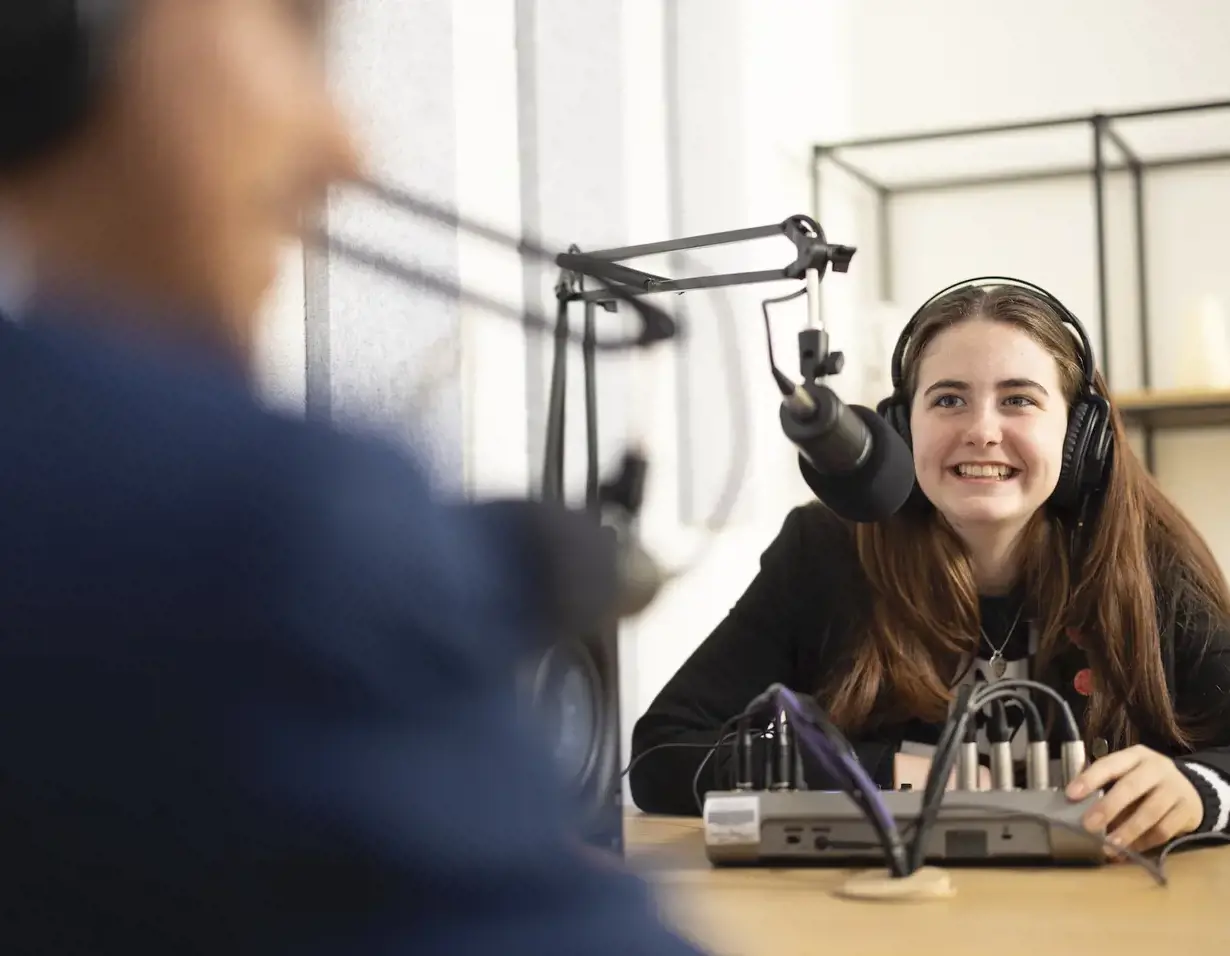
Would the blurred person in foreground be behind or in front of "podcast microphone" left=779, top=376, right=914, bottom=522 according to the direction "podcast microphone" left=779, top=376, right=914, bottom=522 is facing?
behind

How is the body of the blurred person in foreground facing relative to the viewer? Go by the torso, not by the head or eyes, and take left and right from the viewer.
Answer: facing away from the viewer and to the right of the viewer

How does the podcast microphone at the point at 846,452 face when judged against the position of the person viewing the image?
facing away from the viewer and to the right of the viewer

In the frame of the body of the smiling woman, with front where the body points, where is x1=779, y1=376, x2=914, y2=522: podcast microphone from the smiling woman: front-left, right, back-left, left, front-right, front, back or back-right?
front

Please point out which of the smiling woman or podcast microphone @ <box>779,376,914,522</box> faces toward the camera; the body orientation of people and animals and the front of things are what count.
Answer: the smiling woman

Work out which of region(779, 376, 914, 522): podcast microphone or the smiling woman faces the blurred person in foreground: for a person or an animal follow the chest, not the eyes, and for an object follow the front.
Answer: the smiling woman

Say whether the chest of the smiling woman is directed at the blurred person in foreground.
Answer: yes

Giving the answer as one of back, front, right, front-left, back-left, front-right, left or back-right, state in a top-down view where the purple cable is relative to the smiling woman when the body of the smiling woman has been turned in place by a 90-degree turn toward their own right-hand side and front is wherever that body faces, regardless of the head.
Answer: left

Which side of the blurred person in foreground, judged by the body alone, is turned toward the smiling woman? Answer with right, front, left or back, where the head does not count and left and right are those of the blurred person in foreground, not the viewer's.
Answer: front

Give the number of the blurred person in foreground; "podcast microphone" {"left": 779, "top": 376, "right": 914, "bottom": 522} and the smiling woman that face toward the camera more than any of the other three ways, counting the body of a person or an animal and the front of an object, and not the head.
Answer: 1

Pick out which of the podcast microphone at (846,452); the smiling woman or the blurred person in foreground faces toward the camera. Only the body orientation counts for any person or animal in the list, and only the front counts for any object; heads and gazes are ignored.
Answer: the smiling woman

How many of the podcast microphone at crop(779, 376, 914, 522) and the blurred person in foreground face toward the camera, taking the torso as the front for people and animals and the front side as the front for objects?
0

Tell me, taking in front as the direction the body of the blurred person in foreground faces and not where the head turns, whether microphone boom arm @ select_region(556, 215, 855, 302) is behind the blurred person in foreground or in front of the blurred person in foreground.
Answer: in front

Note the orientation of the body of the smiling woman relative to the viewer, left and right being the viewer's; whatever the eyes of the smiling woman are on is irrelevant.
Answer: facing the viewer
